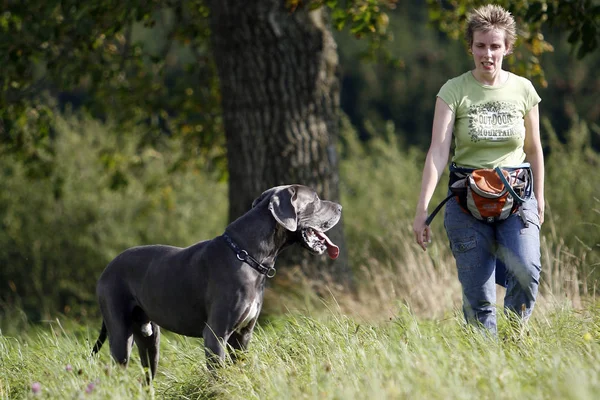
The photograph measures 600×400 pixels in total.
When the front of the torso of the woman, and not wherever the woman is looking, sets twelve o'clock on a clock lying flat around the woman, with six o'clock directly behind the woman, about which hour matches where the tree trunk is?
The tree trunk is roughly at 5 o'clock from the woman.

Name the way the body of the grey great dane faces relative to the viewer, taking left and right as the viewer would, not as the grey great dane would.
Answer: facing to the right of the viewer

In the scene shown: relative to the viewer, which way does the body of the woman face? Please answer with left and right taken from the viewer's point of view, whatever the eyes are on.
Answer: facing the viewer

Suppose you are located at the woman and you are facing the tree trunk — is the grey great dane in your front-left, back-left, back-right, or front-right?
front-left

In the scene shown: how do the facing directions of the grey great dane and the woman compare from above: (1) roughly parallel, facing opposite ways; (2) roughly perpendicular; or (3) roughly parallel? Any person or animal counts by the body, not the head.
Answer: roughly perpendicular

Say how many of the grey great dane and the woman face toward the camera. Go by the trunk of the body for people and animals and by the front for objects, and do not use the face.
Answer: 1

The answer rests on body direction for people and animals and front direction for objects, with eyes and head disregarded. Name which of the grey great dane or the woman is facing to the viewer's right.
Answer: the grey great dane

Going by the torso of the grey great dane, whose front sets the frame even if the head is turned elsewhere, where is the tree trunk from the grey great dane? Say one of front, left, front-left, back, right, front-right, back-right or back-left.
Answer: left

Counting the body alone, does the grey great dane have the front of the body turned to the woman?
yes

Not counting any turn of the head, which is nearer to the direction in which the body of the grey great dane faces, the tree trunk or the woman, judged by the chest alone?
the woman

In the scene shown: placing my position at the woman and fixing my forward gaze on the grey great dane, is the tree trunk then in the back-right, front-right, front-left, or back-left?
front-right

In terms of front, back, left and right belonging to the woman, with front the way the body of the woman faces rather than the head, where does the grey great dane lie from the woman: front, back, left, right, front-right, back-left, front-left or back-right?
right

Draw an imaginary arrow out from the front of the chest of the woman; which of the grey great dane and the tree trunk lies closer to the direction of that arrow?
the grey great dane
